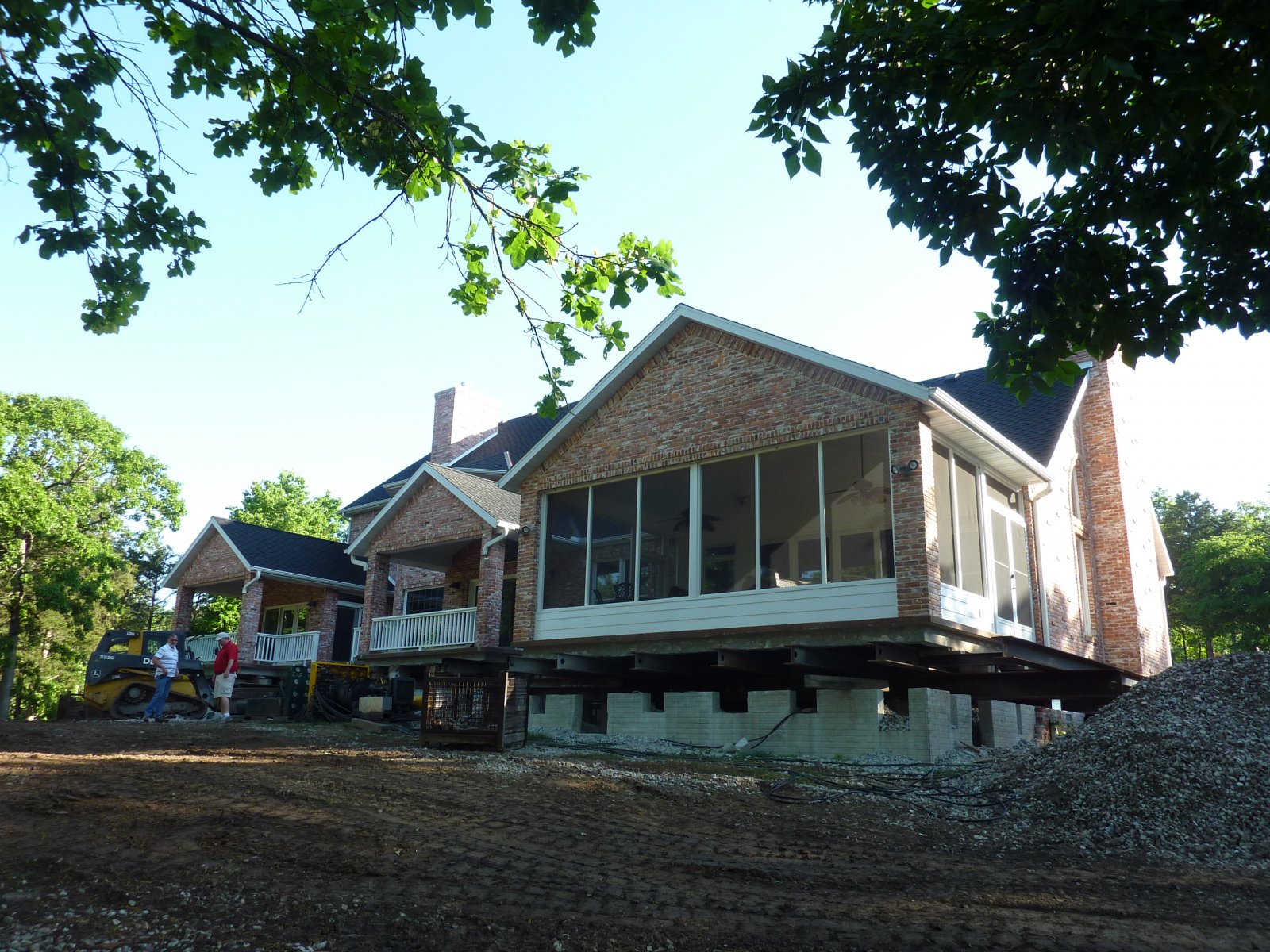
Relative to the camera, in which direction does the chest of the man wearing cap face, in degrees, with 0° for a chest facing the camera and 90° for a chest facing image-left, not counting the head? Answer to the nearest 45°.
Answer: approximately 90°

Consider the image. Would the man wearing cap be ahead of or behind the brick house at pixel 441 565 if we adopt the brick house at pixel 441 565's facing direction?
ahead

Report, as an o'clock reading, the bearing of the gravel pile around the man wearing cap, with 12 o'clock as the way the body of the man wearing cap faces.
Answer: The gravel pile is roughly at 8 o'clock from the man wearing cap.

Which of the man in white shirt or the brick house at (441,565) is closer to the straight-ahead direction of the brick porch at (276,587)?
the man in white shirt
